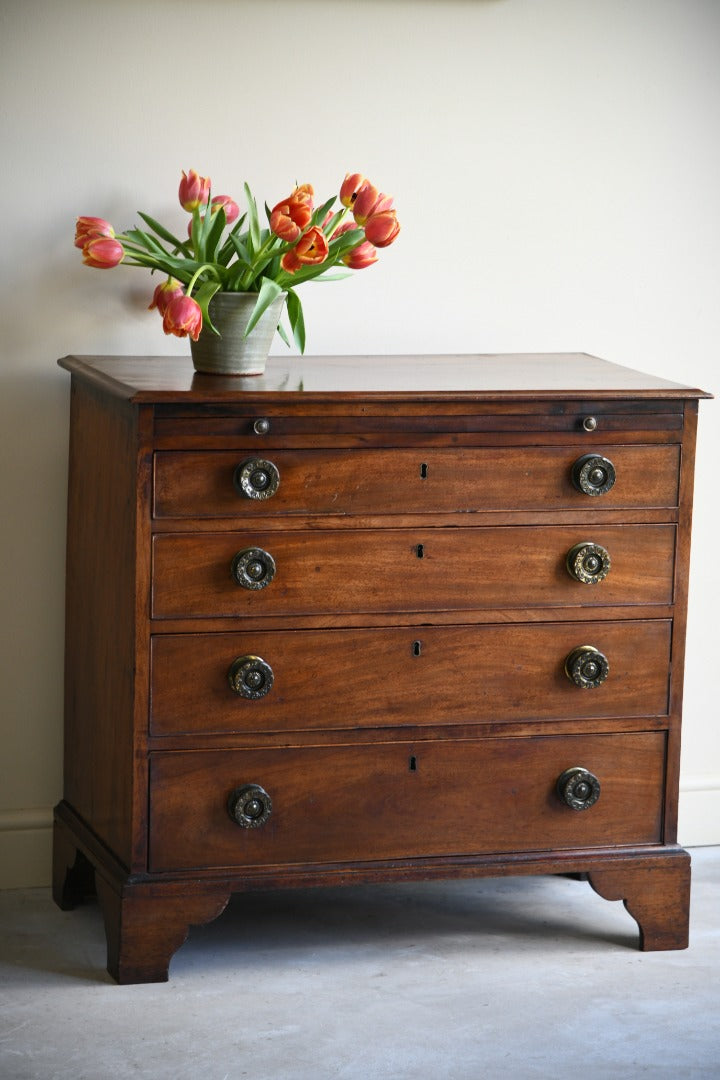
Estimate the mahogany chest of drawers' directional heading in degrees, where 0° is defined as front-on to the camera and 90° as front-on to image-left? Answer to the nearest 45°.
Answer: approximately 0°
